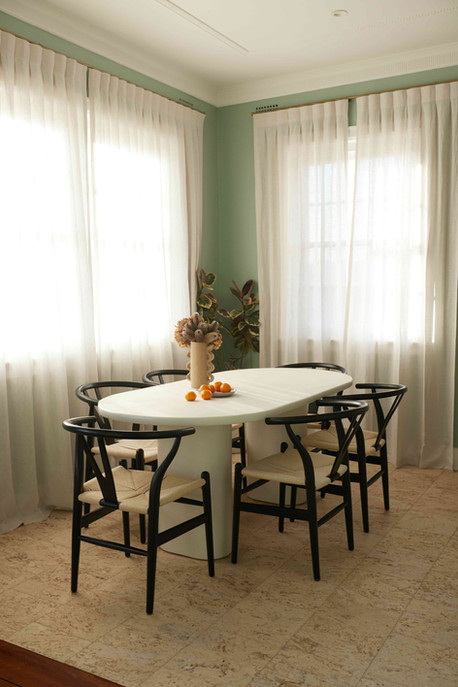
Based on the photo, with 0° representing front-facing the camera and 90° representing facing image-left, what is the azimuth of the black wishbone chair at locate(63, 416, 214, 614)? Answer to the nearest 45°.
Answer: approximately 225°

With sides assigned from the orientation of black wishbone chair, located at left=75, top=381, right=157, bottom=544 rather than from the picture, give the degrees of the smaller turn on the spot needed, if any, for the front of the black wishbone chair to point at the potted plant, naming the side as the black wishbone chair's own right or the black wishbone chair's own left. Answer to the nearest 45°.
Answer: approximately 90° to the black wishbone chair's own left

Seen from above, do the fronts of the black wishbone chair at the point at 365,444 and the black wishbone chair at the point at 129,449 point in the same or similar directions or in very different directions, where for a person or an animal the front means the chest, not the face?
very different directions

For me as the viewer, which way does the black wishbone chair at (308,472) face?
facing away from the viewer and to the left of the viewer

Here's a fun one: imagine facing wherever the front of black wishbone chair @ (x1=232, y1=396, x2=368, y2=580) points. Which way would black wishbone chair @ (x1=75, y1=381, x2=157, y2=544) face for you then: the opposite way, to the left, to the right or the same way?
the opposite way

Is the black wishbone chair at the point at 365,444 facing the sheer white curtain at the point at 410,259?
no

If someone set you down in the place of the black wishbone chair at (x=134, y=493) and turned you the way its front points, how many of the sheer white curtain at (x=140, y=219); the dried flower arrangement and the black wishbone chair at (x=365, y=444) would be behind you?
0

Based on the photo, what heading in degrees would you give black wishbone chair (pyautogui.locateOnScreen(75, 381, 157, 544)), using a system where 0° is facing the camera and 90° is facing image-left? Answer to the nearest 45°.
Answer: approximately 315°

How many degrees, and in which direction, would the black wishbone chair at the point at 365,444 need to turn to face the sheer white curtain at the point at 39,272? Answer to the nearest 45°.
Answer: approximately 45° to its left

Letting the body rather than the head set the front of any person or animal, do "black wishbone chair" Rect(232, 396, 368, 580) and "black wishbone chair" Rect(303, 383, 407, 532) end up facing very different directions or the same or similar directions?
same or similar directions

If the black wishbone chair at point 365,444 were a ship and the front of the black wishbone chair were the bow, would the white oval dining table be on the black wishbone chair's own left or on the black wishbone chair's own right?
on the black wishbone chair's own left

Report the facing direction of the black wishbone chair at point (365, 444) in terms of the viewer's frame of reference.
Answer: facing away from the viewer and to the left of the viewer

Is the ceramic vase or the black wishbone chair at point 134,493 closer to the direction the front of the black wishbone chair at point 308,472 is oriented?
the ceramic vase

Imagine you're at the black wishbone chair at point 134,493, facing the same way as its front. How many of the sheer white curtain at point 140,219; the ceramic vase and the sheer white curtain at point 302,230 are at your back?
0

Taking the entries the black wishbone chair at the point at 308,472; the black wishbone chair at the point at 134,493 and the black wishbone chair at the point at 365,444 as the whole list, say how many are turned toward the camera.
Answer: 0

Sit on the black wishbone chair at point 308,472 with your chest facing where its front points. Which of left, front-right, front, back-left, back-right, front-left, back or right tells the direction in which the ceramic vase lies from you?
front
